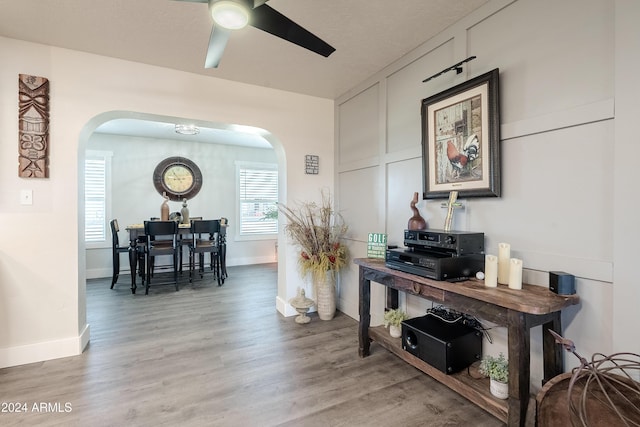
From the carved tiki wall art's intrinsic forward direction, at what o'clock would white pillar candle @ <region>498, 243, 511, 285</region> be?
The white pillar candle is roughly at 11 o'clock from the carved tiki wall art.

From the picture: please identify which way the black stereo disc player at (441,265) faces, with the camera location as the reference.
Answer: facing the viewer and to the left of the viewer

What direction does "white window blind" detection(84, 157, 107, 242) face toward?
toward the camera

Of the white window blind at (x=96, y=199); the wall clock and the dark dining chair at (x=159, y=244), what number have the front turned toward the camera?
2

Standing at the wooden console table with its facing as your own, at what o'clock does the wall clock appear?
The wall clock is roughly at 2 o'clock from the wooden console table.

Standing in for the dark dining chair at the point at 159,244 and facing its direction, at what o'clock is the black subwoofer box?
The black subwoofer box is roughly at 5 o'clock from the dark dining chair.

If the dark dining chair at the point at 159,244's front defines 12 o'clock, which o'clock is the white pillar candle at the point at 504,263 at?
The white pillar candle is roughly at 5 o'clock from the dark dining chair.

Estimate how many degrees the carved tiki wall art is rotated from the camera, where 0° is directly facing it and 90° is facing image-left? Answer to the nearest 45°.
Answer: approximately 0°

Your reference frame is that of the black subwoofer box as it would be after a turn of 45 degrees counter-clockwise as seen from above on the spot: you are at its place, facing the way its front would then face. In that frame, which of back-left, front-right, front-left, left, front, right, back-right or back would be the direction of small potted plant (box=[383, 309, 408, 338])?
back-right

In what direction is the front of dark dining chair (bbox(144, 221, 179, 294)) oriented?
away from the camera

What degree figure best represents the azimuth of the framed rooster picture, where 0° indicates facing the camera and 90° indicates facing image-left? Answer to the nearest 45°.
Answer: approximately 45°

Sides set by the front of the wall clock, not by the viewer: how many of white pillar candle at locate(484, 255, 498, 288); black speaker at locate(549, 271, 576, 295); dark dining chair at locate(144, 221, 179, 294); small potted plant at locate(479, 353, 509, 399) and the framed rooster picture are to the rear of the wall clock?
0

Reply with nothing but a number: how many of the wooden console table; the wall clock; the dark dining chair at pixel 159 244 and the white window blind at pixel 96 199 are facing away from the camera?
1

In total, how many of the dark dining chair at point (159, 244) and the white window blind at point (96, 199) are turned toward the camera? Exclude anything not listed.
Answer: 1

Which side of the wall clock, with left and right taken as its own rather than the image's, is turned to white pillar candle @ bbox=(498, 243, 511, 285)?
front

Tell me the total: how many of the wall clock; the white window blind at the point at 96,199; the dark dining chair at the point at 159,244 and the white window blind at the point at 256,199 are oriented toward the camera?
3

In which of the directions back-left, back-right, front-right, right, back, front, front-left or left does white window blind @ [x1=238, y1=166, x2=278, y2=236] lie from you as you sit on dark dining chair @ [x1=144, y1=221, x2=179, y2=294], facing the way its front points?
front-right

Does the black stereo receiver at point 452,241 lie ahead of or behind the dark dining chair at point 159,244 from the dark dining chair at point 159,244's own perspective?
behind
